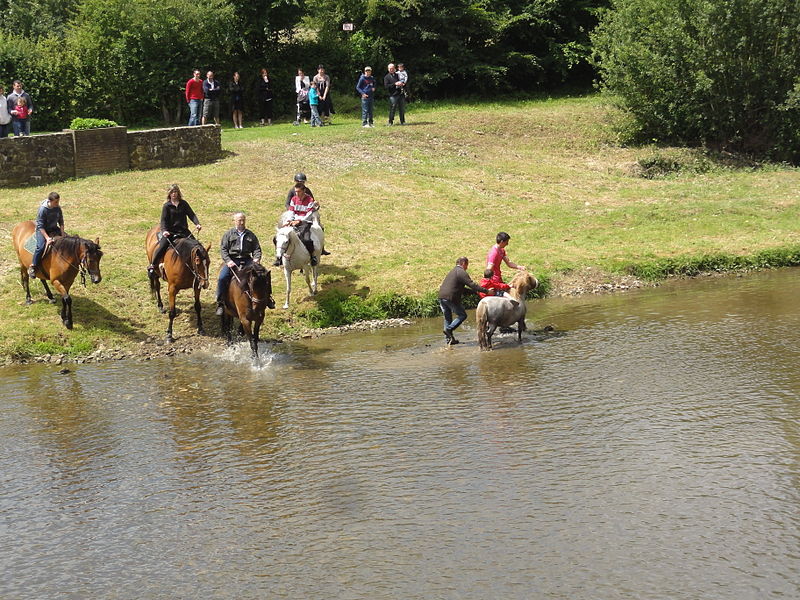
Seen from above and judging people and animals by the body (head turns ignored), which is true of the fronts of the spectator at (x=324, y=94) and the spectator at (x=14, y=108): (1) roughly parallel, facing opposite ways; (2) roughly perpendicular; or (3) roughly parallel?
roughly parallel

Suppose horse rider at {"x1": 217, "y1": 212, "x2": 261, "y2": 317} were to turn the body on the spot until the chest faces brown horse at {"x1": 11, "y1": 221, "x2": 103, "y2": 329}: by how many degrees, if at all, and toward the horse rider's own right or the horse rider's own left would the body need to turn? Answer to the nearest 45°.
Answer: approximately 135° to the horse rider's own right

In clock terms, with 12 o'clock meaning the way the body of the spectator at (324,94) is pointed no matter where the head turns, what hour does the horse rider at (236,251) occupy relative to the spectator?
The horse rider is roughly at 12 o'clock from the spectator.

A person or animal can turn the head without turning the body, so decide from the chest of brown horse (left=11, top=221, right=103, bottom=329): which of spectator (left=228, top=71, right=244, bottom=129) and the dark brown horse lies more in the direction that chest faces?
the dark brown horse

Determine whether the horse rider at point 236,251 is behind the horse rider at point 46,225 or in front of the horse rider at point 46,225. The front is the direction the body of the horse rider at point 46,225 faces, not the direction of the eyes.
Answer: in front

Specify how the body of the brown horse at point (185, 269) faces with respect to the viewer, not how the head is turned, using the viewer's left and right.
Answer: facing the viewer and to the right of the viewer

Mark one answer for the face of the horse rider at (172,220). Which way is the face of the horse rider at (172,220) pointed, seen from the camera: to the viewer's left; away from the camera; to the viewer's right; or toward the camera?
toward the camera

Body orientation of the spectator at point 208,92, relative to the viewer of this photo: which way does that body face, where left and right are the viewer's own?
facing the viewer

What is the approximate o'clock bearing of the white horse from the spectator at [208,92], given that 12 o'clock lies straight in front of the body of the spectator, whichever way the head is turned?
The white horse is roughly at 12 o'clock from the spectator.

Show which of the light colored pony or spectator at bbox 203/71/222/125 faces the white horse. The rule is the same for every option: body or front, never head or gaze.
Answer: the spectator

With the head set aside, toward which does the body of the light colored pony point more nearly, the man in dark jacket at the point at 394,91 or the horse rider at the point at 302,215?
the man in dark jacket

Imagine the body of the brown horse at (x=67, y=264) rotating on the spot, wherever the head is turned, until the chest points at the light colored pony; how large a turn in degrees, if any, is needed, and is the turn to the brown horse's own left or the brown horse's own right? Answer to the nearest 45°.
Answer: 0° — it already faces it

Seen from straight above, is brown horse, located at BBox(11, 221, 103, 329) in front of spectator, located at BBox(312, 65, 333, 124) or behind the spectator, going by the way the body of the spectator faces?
in front

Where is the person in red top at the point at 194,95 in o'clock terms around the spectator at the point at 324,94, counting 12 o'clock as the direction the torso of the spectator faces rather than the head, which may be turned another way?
The person in red top is roughly at 2 o'clock from the spectator.

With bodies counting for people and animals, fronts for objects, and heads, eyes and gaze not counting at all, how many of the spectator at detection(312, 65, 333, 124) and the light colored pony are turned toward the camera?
1
